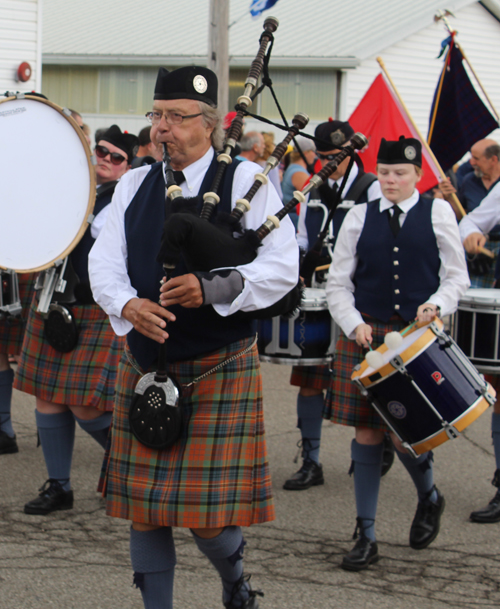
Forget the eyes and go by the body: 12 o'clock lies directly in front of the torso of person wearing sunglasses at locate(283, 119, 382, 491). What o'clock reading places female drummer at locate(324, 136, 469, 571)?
The female drummer is roughly at 10 o'clock from the person wearing sunglasses.

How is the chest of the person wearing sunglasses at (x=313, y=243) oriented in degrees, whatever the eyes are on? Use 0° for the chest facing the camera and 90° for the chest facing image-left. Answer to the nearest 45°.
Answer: approximately 45°

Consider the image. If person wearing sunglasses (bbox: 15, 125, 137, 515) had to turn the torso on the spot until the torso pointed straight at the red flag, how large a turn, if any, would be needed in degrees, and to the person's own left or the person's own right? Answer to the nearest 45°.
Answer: approximately 180°

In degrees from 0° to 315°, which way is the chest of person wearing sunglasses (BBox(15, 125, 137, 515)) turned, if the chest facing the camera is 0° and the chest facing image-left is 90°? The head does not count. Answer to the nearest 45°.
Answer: approximately 45°

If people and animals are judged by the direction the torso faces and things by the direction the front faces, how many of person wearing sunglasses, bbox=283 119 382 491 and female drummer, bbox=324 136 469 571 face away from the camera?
0

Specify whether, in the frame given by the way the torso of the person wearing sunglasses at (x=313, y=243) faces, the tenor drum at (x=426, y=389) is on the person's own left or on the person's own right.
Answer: on the person's own left

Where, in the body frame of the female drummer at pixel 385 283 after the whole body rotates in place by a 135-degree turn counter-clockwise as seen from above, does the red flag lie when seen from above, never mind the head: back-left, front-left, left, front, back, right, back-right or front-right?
front-left

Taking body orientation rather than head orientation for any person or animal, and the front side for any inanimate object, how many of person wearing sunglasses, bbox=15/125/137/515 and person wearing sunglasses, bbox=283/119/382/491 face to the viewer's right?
0

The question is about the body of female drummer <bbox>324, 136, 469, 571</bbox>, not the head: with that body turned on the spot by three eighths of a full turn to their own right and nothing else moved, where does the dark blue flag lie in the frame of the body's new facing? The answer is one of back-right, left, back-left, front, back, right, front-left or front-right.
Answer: front-right
